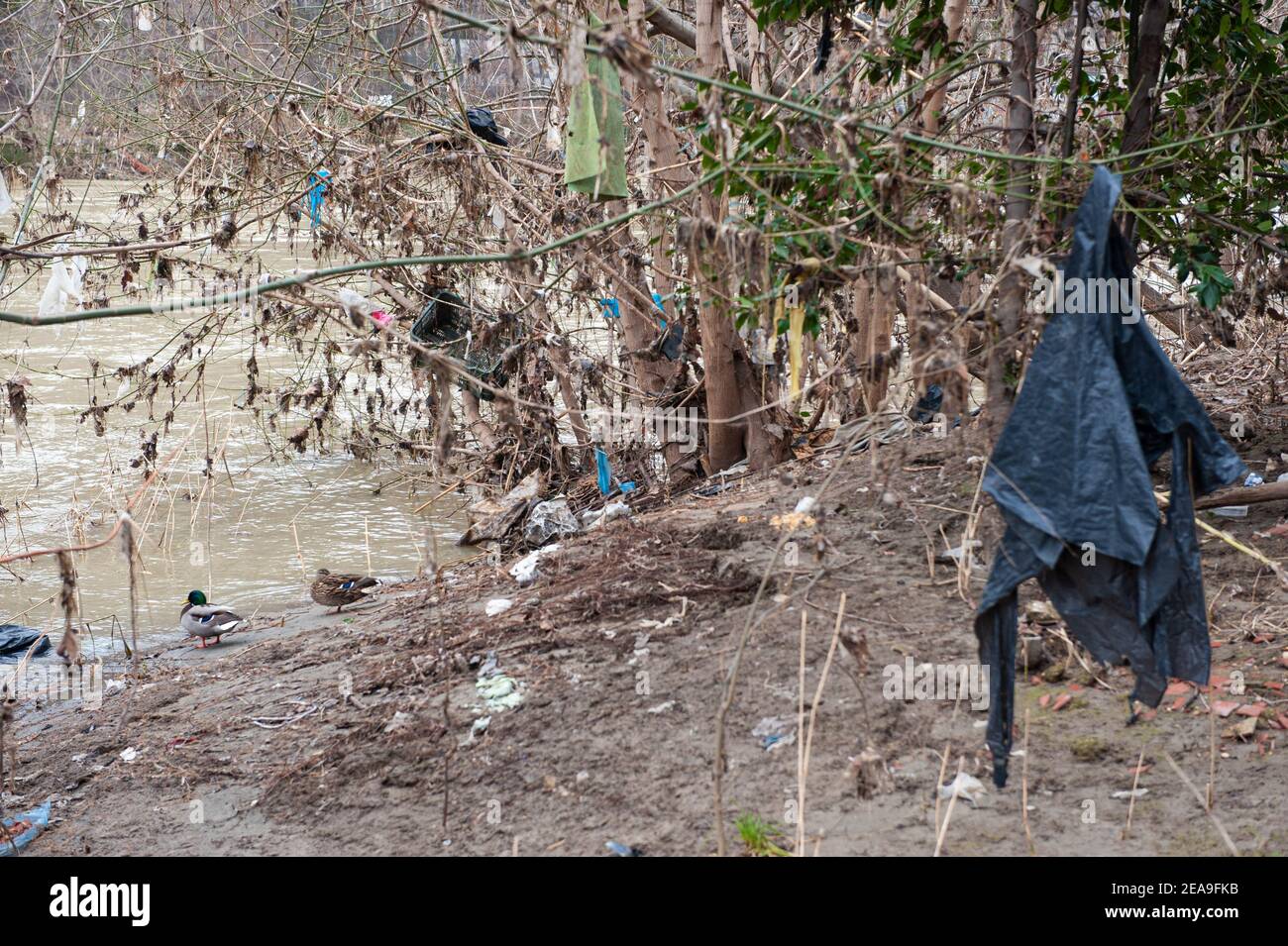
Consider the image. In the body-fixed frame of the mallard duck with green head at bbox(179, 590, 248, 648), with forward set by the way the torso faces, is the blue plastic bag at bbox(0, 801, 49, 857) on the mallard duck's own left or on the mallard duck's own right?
on the mallard duck's own left

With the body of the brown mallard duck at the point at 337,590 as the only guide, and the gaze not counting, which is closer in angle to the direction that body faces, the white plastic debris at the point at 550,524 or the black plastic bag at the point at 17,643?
the black plastic bag

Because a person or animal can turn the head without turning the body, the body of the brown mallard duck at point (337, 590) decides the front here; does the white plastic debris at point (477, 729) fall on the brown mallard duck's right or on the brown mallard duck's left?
on the brown mallard duck's left

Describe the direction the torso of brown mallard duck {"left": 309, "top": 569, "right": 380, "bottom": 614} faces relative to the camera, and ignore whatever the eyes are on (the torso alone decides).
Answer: to the viewer's left

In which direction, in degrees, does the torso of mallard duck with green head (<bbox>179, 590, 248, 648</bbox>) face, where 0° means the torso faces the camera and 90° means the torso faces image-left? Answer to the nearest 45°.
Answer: approximately 90°
